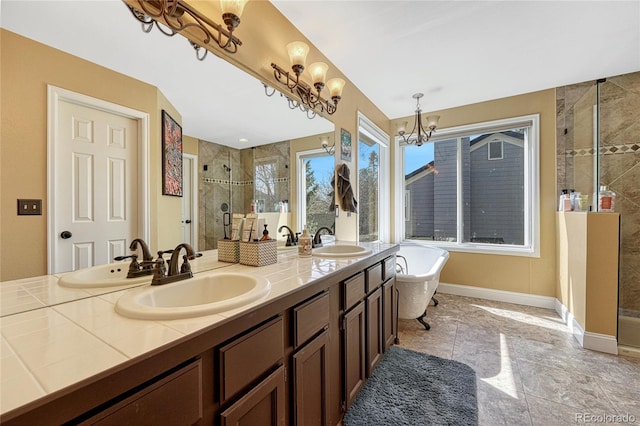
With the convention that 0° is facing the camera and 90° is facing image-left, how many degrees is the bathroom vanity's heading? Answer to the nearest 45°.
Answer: approximately 315°

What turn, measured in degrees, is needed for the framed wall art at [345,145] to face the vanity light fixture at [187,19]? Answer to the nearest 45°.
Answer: approximately 90° to its right

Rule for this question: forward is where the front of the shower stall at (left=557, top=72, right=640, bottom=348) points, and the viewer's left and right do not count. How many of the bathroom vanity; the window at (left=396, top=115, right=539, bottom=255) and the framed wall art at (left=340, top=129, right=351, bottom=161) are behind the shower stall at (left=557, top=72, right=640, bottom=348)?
0

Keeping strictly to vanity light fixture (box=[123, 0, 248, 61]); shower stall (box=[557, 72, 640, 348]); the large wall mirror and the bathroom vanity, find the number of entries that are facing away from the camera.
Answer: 0

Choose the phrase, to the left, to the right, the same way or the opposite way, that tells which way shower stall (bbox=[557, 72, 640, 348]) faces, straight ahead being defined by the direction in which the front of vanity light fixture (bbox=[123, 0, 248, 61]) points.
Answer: the opposite way

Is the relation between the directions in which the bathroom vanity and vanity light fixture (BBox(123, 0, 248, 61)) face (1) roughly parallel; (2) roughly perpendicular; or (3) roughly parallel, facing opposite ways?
roughly parallel

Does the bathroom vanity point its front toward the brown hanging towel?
no

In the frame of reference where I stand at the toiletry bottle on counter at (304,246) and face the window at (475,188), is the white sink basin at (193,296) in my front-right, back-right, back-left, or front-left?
back-right

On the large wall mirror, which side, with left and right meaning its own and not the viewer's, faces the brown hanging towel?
left

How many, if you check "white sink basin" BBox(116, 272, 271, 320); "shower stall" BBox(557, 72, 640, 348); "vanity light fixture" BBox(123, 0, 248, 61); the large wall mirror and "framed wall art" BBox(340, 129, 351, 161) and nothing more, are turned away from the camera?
0

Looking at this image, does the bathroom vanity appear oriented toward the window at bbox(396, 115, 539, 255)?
no

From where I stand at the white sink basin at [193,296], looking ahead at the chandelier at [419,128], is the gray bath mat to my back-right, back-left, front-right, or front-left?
front-right

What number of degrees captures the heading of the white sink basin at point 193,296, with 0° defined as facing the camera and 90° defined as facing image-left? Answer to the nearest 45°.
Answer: approximately 315°

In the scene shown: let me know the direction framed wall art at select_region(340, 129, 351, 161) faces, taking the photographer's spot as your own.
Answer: facing the viewer and to the right of the viewer

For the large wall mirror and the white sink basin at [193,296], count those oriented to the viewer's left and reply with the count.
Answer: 0

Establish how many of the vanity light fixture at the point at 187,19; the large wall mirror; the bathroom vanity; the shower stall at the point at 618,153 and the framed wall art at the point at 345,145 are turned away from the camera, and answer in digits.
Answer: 0

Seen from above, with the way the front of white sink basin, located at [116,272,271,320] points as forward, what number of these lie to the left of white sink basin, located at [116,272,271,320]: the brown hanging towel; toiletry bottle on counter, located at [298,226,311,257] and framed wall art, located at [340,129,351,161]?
3
